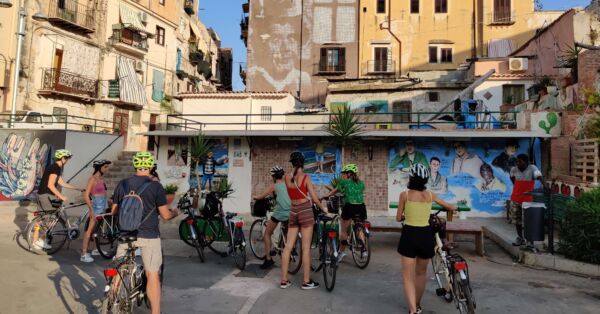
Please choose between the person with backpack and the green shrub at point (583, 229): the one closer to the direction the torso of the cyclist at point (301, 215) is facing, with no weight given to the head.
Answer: the green shrub

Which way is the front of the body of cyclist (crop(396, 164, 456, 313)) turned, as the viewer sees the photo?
away from the camera

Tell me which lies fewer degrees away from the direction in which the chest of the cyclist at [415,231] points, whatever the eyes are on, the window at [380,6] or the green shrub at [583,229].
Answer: the window

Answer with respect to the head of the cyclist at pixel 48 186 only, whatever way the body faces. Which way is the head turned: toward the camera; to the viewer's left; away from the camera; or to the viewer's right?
to the viewer's right

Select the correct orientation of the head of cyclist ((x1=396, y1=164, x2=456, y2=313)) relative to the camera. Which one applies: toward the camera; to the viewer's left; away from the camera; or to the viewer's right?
away from the camera

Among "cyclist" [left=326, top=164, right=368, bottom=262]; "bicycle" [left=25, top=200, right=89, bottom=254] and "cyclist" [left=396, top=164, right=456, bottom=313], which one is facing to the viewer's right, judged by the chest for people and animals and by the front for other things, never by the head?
the bicycle

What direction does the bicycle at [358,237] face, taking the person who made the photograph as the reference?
facing away from the viewer and to the left of the viewer

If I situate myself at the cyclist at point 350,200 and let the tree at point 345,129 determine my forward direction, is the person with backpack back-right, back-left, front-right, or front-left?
back-left

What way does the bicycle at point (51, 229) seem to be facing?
to the viewer's right

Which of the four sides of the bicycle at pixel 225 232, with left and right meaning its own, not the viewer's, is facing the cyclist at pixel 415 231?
back

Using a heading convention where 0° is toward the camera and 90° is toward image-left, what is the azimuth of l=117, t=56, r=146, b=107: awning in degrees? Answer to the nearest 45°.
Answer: approximately 315°
